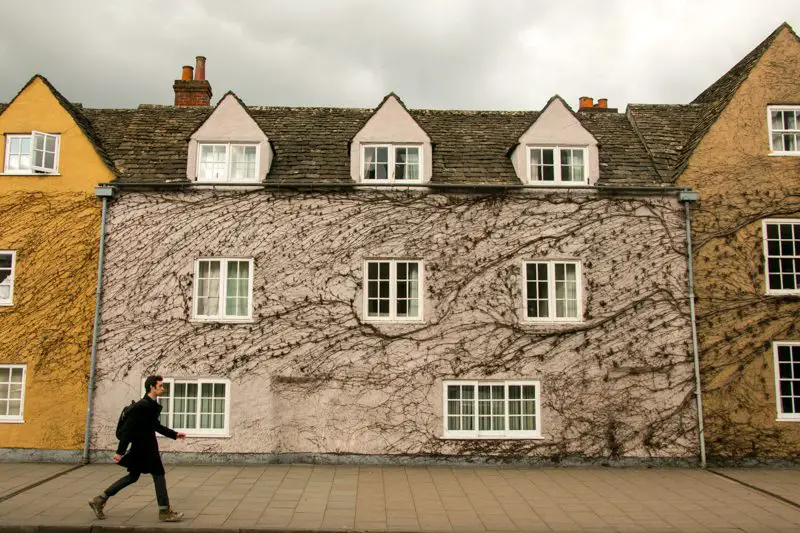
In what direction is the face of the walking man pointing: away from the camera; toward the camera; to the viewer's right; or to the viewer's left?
to the viewer's right

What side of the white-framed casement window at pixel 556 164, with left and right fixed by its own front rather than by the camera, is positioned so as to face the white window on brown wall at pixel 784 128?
left

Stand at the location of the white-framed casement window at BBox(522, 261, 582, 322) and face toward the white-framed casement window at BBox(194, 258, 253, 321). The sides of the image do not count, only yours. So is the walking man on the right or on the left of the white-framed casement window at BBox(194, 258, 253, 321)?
left

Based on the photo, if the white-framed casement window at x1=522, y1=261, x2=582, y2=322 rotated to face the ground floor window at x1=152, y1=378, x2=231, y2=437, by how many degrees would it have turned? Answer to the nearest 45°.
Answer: approximately 90° to its right

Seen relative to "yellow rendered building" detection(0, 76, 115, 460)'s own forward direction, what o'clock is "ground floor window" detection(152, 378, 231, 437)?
The ground floor window is roughly at 10 o'clock from the yellow rendered building.

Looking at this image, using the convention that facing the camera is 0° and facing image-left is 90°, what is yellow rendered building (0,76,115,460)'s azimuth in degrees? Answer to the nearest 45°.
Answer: approximately 0°

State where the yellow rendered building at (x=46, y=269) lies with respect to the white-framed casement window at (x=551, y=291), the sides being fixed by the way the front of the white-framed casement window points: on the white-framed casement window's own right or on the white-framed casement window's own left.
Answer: on the white-framed casement window's own right

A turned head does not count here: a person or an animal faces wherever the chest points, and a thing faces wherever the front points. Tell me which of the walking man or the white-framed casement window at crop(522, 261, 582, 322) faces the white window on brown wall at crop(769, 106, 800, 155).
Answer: the walking man

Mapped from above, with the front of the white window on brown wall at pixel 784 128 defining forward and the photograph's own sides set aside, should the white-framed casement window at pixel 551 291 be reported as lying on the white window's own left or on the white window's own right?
on the white window's own right

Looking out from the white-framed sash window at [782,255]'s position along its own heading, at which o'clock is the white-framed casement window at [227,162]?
the white-framed casement window at [227,162] is roughly at 2 o'clock from the white-framed sash window at [782,255].

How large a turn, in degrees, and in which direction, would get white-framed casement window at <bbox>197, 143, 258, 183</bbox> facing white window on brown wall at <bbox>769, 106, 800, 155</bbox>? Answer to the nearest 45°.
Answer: approximately 90° to its left

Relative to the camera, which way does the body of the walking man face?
to the viewer's right
